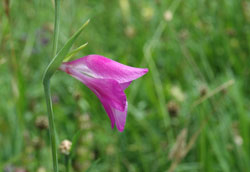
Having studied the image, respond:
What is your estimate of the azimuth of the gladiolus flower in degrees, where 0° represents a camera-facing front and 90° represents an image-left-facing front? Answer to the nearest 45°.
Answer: approximately 270°
